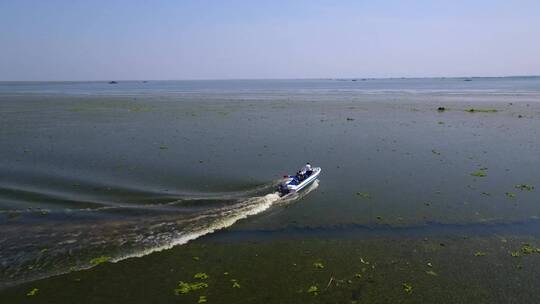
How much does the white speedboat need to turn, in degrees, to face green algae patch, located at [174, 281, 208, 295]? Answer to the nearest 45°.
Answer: approximately 135° to its right

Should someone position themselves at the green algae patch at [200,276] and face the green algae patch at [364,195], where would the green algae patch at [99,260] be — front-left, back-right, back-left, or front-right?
back-left

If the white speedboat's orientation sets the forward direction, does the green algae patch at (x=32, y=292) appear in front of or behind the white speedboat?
behind

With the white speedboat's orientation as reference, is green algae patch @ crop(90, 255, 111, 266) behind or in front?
behind

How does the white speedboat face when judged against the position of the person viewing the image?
facing away from the viewer and to the right of the viewer

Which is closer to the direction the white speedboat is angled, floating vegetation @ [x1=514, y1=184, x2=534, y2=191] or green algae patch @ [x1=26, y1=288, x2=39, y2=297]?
the floating vegetation

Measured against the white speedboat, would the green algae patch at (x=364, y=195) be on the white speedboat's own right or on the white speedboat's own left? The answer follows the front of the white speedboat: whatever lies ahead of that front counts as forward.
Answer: on the white speedboat's own right

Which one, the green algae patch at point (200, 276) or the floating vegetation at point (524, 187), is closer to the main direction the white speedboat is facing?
the floating vegetation

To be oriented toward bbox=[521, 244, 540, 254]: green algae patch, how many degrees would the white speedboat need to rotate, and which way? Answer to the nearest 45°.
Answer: approximately 90° to its right
